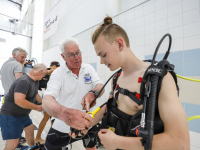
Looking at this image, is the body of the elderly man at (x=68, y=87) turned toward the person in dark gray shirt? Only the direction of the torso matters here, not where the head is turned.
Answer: no

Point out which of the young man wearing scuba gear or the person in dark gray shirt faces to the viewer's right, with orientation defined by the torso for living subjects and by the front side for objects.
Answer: the person in dark gray shirt

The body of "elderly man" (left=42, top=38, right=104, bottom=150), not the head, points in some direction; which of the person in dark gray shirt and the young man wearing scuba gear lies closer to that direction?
the young man wearing scuba gear

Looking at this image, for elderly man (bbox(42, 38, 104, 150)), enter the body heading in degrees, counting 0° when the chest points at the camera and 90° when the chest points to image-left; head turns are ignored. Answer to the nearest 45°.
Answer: approximately 315°

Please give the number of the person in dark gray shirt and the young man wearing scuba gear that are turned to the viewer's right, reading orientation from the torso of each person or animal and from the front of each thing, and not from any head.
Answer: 1

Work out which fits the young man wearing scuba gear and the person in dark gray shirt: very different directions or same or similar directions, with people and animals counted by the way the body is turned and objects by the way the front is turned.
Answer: very different directions

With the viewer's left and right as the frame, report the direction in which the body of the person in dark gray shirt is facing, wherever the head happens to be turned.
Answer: facing to the right of the viewer

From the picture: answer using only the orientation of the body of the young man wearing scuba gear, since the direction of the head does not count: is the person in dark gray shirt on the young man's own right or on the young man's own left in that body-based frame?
on the young man's own right

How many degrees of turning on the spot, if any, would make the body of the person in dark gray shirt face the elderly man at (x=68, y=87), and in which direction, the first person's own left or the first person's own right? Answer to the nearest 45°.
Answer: approximately 45° to the first person's own right

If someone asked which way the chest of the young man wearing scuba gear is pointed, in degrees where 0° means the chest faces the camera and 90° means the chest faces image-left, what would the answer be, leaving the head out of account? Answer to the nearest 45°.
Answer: approximately 45°

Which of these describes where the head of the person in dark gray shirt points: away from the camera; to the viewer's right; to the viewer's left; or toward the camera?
to the viewer's right
